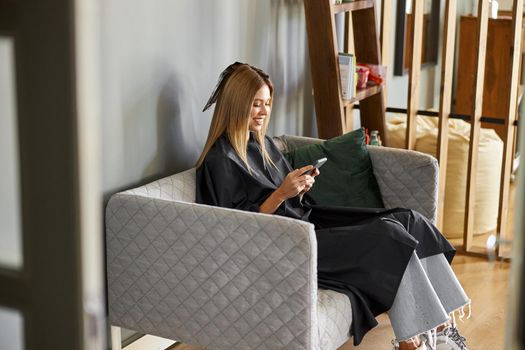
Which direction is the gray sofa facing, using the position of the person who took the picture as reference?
facing the viewer and to the right of the viewer

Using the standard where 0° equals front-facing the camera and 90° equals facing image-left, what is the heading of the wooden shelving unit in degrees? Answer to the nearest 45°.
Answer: approximately 315°

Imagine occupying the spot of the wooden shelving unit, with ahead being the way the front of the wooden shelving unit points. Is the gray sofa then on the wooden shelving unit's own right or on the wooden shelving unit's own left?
on the wooden shelving unit's own right

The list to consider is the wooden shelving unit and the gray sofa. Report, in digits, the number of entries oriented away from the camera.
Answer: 0

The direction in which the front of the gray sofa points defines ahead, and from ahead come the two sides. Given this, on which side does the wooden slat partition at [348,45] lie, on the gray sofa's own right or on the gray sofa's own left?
on the gray sofa's own left

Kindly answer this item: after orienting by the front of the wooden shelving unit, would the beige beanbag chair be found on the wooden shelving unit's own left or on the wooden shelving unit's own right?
on the wooden shelving unit's own left

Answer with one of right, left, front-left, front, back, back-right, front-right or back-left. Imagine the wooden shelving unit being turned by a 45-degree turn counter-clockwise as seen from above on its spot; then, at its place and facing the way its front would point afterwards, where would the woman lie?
right
